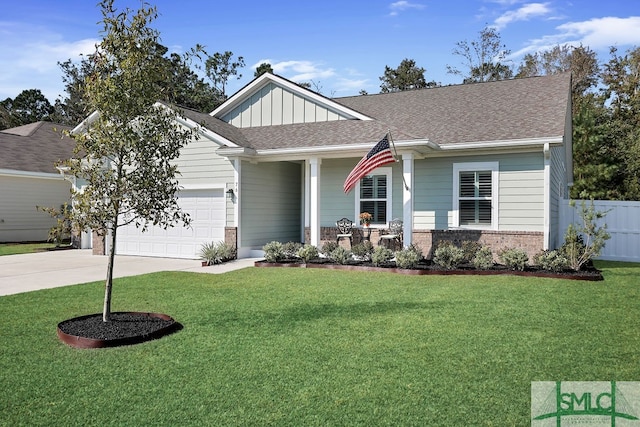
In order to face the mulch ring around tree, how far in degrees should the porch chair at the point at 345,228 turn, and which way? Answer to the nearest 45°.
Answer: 0° — it already faces it

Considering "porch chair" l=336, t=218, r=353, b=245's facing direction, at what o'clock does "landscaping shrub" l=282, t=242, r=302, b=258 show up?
The landscaping shrub is roughly at 2 o'clock from the porch chair.

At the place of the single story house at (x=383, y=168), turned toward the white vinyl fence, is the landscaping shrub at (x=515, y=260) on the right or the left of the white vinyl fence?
right

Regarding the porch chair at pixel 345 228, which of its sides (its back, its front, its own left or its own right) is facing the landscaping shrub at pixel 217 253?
right

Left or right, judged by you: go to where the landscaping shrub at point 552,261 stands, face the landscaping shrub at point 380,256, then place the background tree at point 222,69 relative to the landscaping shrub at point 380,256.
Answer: right

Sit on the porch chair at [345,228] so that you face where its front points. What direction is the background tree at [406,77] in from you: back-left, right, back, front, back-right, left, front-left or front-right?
back

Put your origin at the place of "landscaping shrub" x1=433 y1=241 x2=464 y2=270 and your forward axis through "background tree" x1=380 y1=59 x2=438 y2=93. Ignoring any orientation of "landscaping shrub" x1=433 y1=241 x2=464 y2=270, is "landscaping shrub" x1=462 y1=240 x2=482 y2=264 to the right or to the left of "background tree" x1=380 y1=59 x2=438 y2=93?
right

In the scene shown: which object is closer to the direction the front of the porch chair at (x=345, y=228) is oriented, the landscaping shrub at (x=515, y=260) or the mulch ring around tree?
the mulch ring around tree

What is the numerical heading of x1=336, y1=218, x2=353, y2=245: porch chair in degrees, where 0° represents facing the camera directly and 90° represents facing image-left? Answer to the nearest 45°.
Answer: approximately 0°
